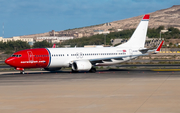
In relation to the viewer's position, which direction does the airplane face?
facing the viewer and to the left of the viewer
